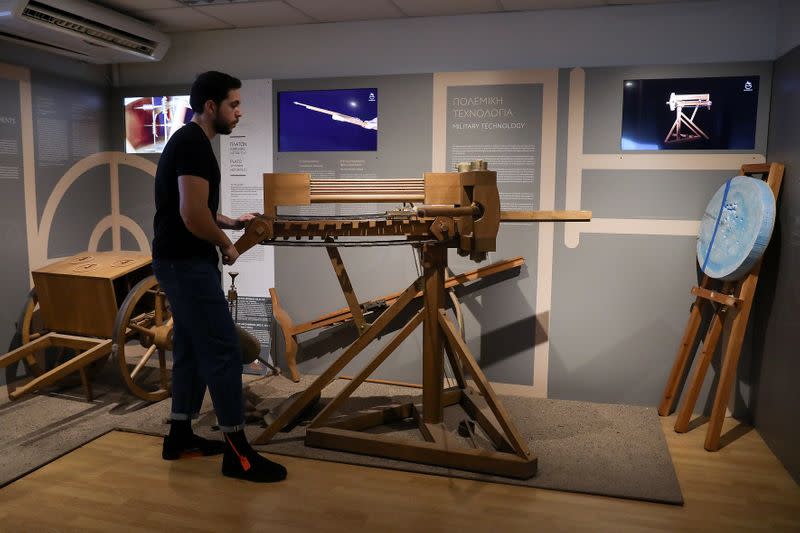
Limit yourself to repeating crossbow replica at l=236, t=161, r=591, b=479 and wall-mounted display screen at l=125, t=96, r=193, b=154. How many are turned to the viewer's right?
1

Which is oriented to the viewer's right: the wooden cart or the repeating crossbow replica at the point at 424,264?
the repeating crossbow replica

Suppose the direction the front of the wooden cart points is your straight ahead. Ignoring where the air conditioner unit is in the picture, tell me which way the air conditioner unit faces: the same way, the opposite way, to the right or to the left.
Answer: to the left

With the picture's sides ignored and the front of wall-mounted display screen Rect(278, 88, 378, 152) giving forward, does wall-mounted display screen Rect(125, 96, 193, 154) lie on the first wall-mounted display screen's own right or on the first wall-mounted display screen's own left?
on the first wall-mounted display screen's own right

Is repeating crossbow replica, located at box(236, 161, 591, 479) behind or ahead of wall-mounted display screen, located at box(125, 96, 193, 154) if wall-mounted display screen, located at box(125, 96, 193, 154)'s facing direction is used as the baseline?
ahead

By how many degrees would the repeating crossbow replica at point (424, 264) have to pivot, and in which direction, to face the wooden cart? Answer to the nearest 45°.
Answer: approximately 180°

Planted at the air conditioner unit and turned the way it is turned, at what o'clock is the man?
The man is roughly at 1 o'clock from the air conditioner unit.

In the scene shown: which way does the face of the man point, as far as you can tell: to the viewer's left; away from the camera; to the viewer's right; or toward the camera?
to the viewer's right

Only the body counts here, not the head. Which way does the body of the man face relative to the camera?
to the viewer's right

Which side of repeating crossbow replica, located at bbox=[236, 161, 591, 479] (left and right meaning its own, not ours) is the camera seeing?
right

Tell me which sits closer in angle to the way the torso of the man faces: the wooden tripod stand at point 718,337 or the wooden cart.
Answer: the wooden tripod stand

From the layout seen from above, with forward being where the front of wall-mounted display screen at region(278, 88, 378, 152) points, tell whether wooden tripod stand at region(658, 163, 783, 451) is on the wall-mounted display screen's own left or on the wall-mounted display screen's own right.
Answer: on the wall-mounted display screen's own left

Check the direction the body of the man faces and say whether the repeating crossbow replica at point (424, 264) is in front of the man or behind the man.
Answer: in front
